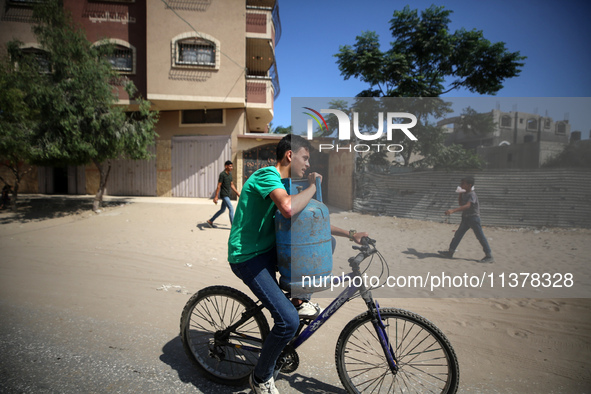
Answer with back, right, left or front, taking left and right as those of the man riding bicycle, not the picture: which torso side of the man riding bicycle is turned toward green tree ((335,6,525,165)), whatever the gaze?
left

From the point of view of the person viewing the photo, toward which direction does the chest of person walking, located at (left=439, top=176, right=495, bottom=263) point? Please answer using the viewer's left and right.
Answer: facing to the left of the viewer

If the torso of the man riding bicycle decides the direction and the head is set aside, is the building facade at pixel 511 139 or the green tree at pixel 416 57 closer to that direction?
the building facade

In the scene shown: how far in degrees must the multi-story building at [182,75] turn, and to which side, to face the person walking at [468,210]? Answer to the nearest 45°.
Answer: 0° — it already faces them

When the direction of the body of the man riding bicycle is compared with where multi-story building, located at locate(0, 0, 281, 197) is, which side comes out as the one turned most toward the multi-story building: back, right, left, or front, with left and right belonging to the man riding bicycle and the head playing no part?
left

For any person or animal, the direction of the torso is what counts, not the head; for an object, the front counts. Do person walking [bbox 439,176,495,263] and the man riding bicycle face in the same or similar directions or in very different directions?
very different directions

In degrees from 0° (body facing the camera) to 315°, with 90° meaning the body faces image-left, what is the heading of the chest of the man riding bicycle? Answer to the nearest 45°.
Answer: approximately 270°
